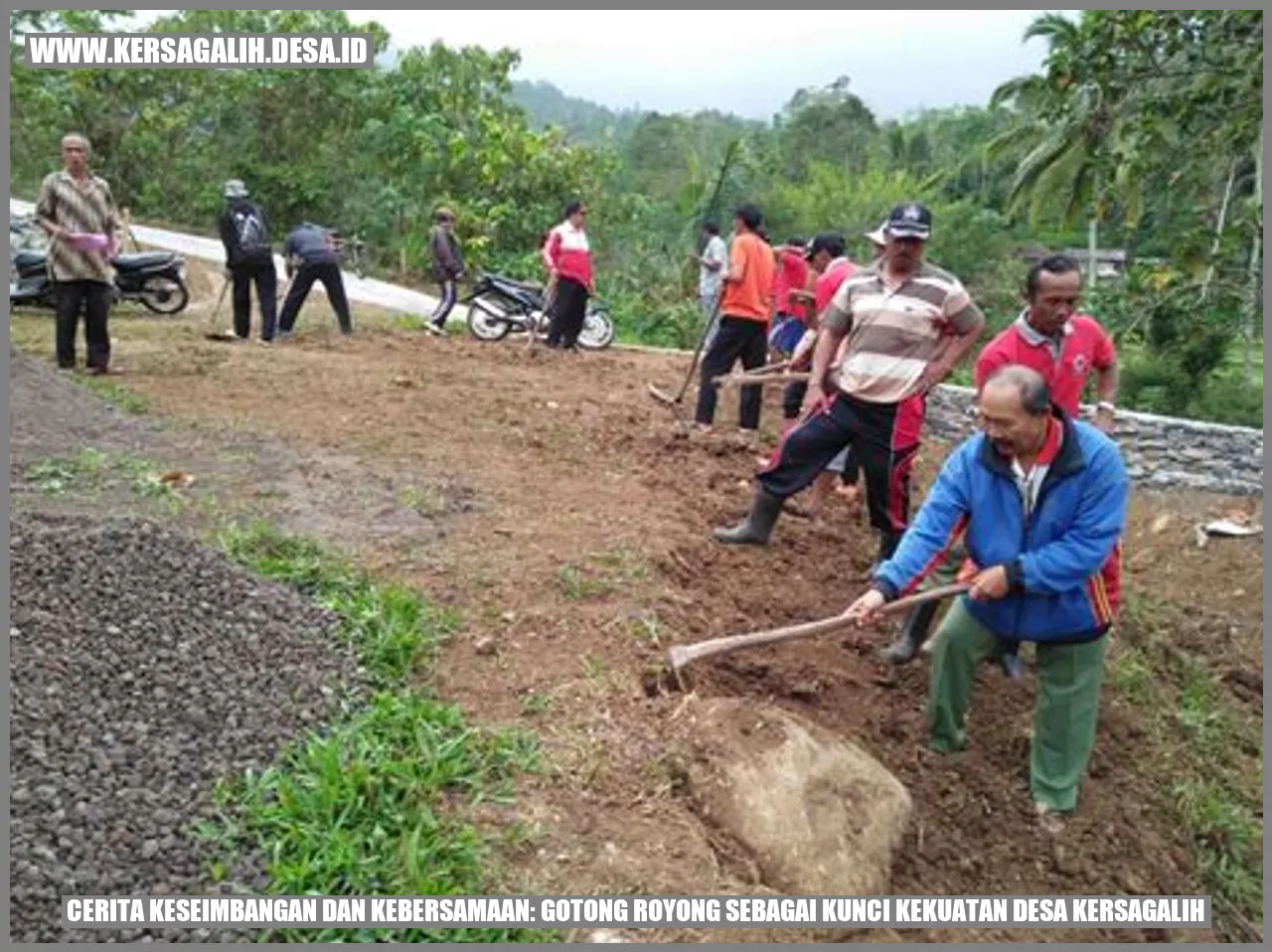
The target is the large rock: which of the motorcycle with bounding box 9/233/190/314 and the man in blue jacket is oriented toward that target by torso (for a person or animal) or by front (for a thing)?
the man in blue jacket

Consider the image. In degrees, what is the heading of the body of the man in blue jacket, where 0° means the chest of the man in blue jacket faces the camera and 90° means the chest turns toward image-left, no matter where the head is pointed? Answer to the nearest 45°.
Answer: approximately 45°

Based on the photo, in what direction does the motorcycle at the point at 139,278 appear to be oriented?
to the viewer's left

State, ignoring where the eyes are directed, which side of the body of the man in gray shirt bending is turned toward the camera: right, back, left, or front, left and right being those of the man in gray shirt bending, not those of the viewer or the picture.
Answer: back
